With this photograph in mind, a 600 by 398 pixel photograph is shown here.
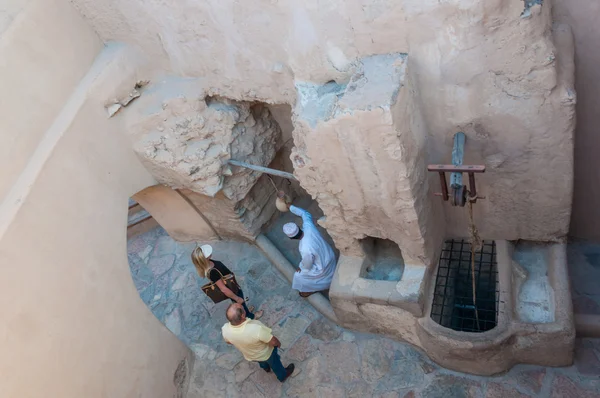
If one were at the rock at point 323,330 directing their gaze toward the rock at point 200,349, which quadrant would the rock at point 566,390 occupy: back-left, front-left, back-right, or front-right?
back-left

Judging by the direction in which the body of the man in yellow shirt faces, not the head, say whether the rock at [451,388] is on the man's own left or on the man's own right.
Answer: on the man's own right

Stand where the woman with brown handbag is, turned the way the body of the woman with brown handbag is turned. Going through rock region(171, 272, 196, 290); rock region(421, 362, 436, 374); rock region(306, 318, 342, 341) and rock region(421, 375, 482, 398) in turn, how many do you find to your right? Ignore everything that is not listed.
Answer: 3

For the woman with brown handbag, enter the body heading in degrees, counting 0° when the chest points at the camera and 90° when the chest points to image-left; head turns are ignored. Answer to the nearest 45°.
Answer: approximately 225°

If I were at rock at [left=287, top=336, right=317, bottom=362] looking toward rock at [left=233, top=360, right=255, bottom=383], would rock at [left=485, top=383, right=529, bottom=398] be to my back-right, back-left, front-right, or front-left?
back-left

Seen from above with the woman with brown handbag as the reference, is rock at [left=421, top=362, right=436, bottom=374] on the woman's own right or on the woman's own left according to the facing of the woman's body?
on the woman's own right

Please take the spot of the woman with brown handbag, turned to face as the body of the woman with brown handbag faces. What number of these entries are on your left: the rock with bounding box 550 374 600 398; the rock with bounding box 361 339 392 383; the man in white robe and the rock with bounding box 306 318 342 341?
0

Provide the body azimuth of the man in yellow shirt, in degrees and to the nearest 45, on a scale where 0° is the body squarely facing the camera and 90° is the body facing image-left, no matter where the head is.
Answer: approximately 225°

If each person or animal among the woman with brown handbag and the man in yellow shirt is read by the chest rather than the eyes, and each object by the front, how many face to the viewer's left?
0

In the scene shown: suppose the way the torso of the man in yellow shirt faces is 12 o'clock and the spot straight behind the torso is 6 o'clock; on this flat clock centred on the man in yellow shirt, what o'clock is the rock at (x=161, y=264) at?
The rock is roughly at 10 o'clock from the man in yellow shirt.

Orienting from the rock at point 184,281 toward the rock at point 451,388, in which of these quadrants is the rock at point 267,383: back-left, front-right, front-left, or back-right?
front-right
